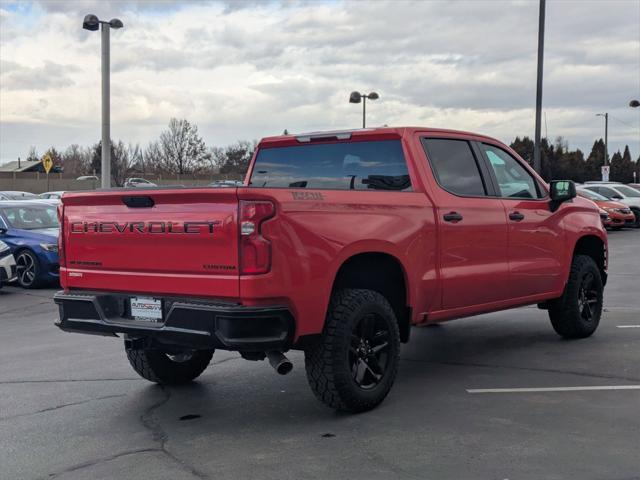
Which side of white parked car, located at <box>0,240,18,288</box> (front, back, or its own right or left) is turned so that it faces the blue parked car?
left

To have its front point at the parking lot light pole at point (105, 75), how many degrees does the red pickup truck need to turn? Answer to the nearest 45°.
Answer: approximately 45° to its left

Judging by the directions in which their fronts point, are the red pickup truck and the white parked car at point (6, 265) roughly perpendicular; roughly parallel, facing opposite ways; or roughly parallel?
roughly perpendicular

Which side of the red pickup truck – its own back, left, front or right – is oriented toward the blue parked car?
left

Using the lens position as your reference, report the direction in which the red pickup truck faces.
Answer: facing away from the viewer and to the right of the viewer

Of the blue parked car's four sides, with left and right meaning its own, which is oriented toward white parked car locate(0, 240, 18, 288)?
right

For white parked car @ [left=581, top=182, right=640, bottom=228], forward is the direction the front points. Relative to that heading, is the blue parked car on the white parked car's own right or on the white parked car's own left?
on the white parked car's own right
